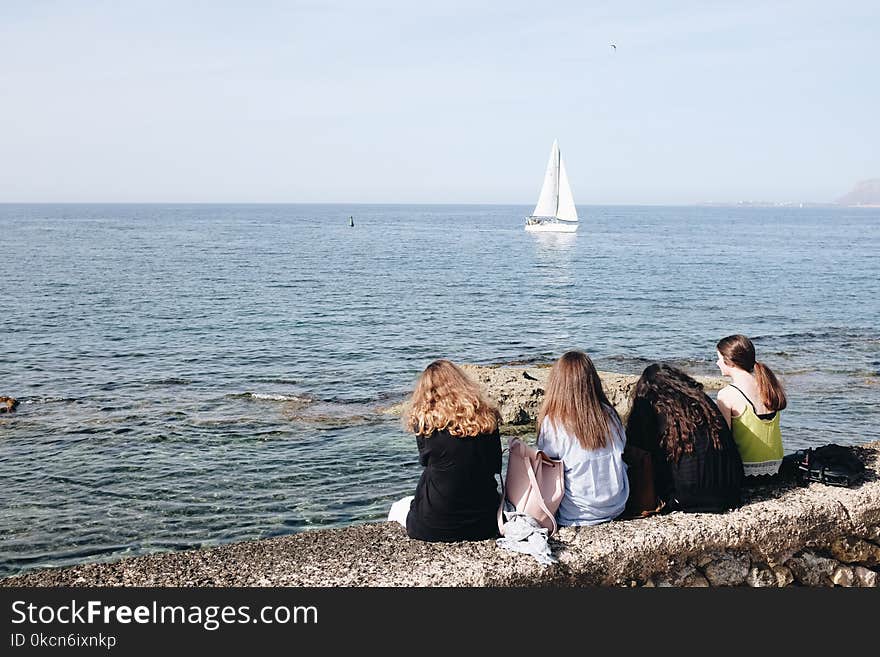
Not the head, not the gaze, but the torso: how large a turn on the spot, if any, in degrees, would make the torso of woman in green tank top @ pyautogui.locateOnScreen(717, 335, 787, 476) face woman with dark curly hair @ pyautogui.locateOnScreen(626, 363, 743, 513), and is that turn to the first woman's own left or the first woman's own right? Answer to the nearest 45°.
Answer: approximately 90° to the first woman's own left

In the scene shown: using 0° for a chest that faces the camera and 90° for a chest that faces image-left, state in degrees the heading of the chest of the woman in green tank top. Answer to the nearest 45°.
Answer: approximately 135°

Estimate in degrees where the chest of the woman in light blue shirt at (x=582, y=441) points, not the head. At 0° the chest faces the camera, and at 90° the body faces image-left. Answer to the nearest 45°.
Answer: approximately 180°

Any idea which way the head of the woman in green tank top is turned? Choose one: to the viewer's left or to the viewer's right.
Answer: to the viewer's left

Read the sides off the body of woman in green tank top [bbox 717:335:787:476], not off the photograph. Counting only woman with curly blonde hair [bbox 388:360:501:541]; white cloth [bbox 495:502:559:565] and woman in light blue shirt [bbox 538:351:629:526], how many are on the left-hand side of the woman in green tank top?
3

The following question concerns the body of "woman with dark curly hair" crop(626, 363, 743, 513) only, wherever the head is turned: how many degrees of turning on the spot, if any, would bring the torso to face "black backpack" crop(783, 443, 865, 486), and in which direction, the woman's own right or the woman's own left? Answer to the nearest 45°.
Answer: approximately 90° to the woman's own right

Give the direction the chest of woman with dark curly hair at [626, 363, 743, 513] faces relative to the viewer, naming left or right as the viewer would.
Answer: facing away from the viewer and to the left of the viewer

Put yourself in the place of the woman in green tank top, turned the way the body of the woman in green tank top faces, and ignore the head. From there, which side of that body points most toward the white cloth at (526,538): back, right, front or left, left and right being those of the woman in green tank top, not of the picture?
left

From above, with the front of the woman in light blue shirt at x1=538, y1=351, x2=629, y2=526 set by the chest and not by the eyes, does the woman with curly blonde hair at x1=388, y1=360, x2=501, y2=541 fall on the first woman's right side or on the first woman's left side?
on the first woman's left side

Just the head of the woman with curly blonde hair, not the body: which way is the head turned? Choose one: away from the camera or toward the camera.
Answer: away from the camera
